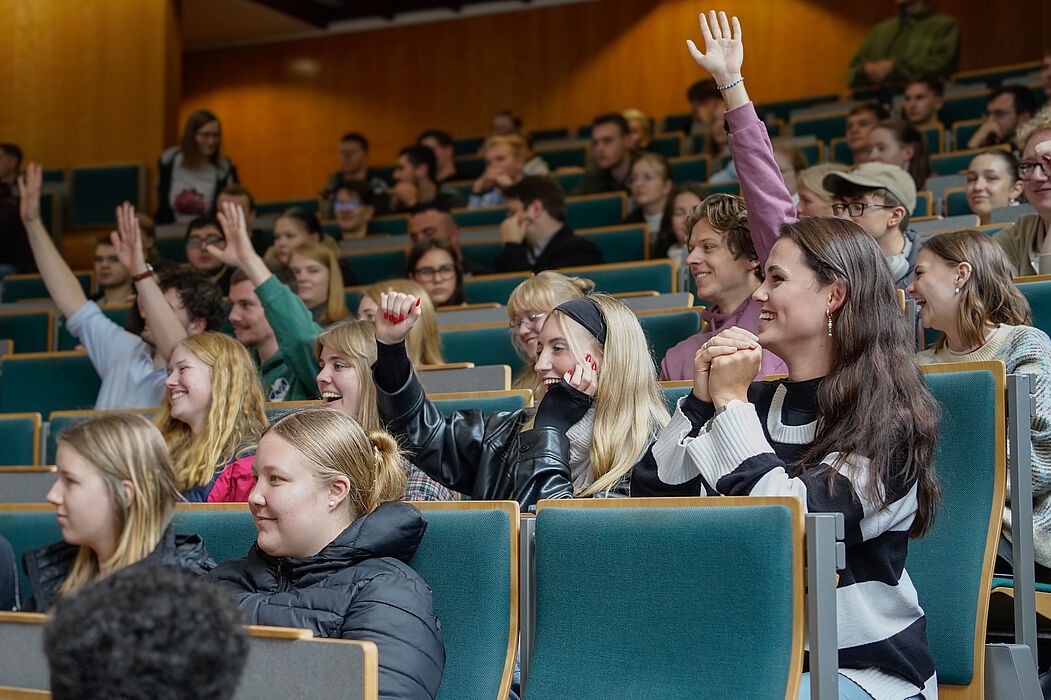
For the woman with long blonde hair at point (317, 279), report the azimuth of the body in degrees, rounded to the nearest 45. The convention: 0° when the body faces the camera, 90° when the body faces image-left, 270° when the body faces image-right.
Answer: approximately 45°

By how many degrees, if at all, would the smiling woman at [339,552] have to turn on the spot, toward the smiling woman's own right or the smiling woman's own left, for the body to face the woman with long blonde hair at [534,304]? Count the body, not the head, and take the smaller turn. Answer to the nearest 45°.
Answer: approximately 180°

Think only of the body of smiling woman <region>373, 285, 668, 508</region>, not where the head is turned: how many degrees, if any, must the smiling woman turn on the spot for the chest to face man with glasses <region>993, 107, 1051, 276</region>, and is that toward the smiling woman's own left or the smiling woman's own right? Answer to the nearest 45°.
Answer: approximately 180°

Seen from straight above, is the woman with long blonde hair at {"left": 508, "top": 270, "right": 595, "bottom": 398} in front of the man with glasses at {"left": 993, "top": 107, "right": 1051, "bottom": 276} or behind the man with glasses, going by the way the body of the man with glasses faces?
in front

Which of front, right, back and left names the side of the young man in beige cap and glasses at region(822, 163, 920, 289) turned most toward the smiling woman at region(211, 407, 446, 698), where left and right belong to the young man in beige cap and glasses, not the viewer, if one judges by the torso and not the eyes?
front

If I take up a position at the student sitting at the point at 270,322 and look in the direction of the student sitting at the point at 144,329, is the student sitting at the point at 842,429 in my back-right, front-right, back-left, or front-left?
back-left

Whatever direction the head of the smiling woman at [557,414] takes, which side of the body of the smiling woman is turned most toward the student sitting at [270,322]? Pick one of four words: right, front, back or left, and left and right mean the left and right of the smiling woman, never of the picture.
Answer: right

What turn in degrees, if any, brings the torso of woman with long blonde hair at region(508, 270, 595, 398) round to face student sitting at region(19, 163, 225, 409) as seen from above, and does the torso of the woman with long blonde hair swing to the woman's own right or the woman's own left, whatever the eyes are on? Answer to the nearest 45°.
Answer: approximately 90° to the woman's own right

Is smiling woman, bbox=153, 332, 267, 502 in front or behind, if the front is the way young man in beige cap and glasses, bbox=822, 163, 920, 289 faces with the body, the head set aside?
in front

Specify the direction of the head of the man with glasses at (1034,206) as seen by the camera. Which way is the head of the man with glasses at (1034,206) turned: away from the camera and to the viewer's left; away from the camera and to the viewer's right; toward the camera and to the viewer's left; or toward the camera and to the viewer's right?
toward the camera and to the viewer's left

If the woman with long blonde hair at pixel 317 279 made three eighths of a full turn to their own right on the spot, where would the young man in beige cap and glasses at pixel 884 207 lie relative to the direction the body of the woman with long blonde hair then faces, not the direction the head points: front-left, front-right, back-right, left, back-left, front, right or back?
back-right

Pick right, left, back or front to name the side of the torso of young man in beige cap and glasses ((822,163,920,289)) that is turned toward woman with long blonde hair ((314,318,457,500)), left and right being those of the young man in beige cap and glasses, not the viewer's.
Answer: front

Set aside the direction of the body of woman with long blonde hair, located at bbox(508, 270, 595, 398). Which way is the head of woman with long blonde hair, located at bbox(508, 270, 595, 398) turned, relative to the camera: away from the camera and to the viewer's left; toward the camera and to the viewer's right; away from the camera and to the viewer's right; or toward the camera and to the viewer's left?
toward the camera and to the viewer's left

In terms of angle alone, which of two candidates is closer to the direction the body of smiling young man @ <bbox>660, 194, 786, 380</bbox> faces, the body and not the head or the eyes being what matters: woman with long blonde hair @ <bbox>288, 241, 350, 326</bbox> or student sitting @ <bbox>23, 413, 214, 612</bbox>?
the student sitting
